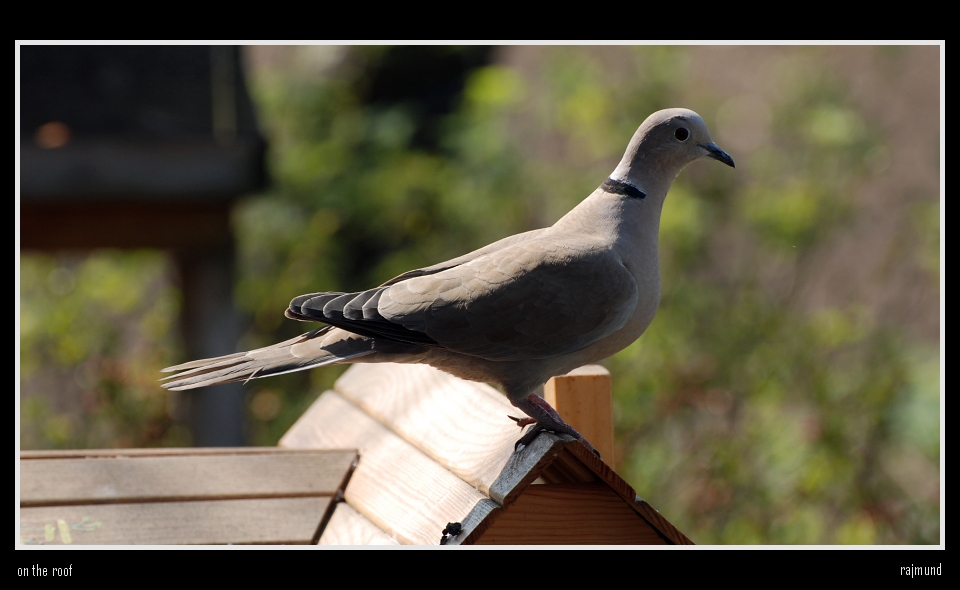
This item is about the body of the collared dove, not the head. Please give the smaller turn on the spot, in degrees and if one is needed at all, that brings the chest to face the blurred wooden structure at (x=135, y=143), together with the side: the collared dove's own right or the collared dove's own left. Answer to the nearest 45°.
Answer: approximately 135° to the collared dove's own left

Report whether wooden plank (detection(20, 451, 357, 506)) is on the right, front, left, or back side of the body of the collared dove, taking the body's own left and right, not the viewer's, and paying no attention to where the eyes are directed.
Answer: back

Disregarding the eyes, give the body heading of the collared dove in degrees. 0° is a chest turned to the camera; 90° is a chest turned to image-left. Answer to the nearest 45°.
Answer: approximately 270°

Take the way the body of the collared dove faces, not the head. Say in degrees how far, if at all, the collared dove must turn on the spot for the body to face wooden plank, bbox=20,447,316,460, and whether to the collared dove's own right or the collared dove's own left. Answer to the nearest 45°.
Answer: approximately 180°

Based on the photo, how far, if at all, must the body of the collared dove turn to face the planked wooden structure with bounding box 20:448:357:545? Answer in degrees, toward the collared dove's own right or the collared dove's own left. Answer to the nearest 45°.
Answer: approximately 180°
